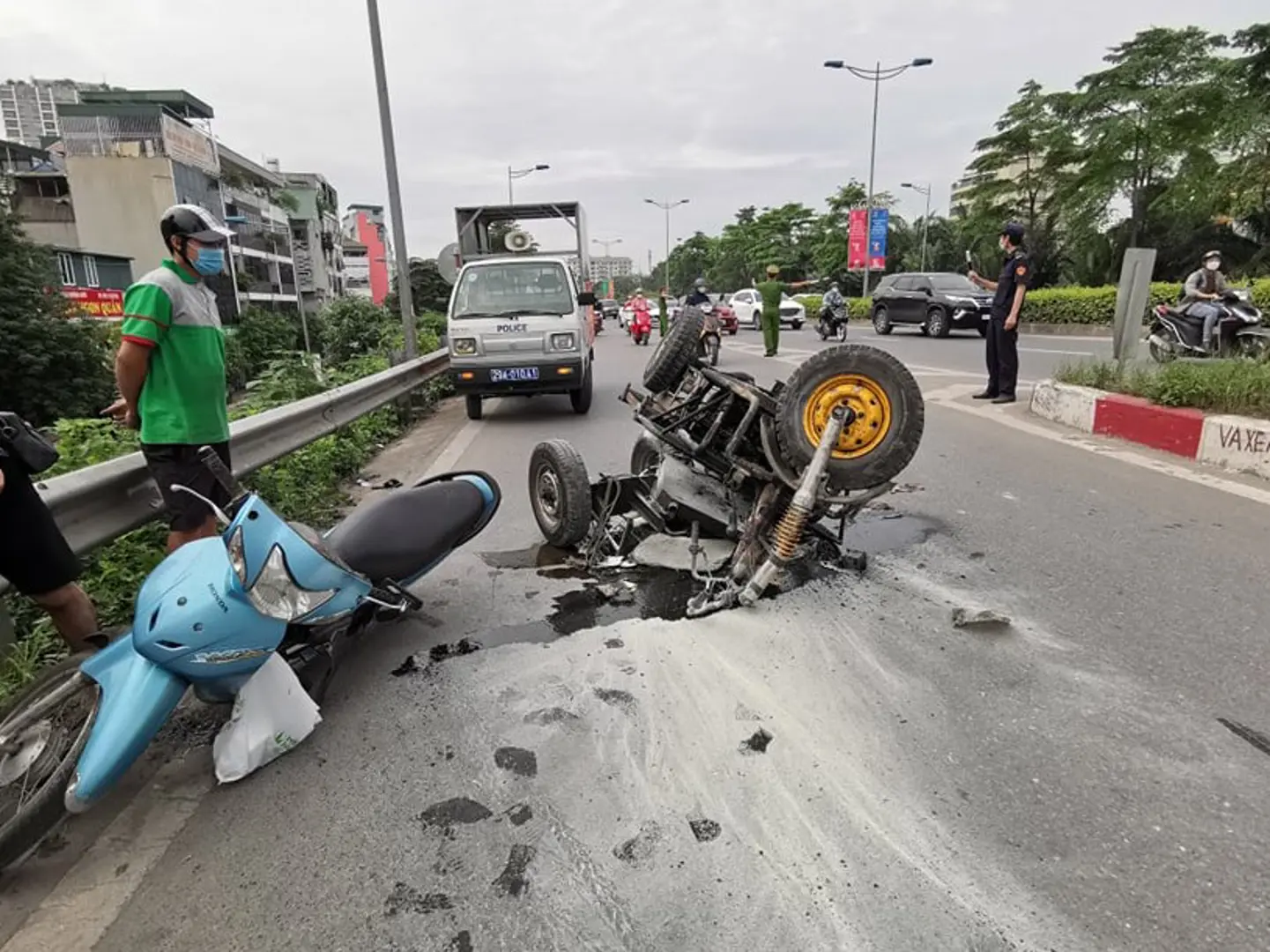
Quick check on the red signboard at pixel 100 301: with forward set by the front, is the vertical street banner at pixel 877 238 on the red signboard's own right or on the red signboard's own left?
on the red signboard's own left

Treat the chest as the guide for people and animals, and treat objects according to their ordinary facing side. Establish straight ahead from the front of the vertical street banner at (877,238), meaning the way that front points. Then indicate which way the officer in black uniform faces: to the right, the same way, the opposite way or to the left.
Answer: to the right

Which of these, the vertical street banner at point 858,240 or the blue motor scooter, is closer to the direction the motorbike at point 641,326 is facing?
the blue motor scooter

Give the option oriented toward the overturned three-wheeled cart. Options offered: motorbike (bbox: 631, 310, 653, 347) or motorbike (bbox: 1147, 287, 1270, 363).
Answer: motorbike (bbox: 631, 310, 653, 347)

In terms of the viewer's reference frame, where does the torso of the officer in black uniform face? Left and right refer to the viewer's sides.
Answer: facing to the left of the viewer

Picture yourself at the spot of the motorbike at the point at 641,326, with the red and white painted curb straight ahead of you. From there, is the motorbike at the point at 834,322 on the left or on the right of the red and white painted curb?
left

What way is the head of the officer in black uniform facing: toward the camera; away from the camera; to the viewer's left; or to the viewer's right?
to the viewer's left

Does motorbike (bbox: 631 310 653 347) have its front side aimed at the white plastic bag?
yes

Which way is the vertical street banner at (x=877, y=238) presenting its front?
toward the camera

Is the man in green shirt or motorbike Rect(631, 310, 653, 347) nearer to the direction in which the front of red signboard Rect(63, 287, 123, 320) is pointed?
the man in green shirt

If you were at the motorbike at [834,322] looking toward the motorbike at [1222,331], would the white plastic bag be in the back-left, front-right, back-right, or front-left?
front-right

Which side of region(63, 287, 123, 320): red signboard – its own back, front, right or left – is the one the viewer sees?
front

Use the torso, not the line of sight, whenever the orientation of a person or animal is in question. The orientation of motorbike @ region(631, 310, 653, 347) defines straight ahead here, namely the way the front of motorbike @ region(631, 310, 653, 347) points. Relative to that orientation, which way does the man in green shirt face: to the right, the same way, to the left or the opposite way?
to the left
